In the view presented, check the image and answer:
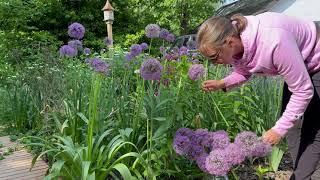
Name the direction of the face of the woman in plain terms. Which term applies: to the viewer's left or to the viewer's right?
to the viewer's left

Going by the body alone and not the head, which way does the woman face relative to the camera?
to the viewer's left
